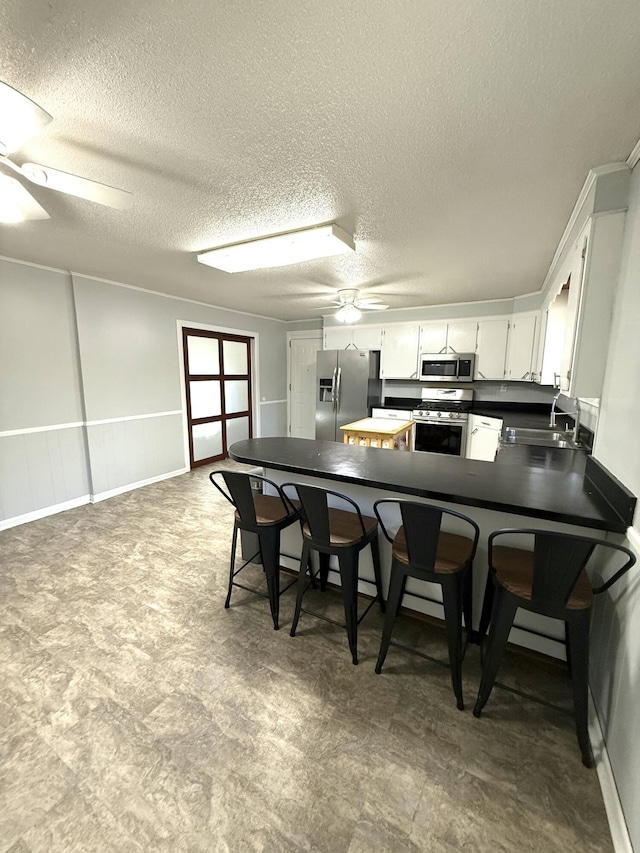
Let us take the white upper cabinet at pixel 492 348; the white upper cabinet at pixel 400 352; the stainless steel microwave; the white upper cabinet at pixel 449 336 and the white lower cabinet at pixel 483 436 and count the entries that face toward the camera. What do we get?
5

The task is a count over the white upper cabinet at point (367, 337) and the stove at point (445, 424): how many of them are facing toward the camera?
2

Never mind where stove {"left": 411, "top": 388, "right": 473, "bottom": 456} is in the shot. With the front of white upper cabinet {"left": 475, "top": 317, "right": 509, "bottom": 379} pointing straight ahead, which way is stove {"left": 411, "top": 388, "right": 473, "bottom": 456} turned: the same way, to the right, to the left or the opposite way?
the same way

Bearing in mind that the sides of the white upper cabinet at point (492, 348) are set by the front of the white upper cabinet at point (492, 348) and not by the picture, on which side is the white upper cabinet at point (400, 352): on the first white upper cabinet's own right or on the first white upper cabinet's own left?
on the first white upper cabinet's own right

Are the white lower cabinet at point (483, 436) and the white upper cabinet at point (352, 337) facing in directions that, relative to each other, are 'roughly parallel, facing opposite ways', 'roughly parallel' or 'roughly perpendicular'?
roughly parallel

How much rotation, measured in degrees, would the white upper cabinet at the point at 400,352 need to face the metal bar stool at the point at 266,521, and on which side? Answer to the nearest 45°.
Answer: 0° — it already faces it

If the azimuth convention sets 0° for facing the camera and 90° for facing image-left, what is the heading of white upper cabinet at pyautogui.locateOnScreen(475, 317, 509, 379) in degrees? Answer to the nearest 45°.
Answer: approximately 0°

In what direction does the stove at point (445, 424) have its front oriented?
toward the camera

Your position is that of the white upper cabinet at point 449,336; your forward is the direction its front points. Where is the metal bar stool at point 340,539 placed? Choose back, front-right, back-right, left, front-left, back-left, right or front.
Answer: front

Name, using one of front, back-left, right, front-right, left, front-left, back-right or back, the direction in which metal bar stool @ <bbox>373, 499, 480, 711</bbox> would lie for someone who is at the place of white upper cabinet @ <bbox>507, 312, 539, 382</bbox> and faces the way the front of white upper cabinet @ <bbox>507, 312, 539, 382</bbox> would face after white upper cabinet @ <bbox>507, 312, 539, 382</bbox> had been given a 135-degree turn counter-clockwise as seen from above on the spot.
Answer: right

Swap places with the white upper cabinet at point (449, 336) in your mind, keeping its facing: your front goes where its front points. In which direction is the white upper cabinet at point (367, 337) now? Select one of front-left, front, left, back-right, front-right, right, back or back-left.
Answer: right

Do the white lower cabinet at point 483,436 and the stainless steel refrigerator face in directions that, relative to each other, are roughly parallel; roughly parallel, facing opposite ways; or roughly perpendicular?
roughly parallel

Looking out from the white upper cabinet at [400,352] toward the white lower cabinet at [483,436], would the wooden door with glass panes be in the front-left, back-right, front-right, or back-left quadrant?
back-right

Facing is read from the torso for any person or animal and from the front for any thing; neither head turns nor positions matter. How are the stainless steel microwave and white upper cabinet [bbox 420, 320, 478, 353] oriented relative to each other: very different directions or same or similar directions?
same or similar directions

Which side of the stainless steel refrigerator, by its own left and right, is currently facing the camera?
front

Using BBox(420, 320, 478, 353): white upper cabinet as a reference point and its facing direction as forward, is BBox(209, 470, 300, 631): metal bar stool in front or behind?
in front

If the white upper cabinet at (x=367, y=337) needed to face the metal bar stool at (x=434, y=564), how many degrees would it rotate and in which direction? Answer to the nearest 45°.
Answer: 0° — it already faces it

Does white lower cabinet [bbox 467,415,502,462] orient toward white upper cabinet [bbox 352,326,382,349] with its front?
no

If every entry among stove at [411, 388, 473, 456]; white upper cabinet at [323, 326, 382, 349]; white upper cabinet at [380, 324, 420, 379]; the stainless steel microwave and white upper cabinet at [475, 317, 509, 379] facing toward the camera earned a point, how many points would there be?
5

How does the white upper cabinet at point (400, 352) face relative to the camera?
toward the camera

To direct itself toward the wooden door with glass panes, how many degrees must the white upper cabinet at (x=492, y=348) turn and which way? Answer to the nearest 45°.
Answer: approximately 90° to its right
